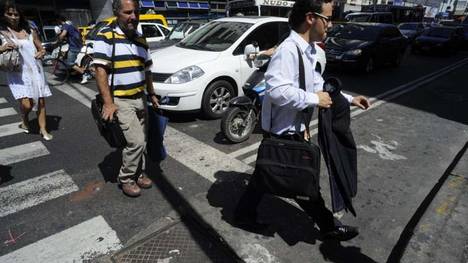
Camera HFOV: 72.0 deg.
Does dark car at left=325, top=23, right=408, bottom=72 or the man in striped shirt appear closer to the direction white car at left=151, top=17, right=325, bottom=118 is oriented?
the man in striped shirt

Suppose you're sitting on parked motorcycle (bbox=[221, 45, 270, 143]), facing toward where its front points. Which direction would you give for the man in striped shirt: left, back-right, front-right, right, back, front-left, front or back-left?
front

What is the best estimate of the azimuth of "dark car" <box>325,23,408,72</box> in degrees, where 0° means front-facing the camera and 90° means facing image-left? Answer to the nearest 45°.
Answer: approximately 45°

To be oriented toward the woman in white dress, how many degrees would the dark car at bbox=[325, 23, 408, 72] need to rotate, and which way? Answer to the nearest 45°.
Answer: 0° — it already faces them

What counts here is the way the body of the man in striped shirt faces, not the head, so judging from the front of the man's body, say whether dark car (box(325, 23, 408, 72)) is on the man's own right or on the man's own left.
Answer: on the man's own left

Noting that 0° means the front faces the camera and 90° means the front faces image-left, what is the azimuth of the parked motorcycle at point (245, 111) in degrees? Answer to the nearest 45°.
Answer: approximately 45°

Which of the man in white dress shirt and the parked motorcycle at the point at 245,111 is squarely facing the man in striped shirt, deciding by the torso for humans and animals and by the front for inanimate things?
the parked motorcycle

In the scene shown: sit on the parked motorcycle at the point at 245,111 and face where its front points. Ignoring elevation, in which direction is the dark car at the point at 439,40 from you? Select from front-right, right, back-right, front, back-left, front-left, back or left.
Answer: back

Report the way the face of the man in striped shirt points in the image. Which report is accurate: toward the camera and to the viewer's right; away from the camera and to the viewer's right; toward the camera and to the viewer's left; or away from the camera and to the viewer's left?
toward the camera and to the viewer's right

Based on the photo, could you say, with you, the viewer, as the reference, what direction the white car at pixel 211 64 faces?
facing the viewer and to the left of the viewer

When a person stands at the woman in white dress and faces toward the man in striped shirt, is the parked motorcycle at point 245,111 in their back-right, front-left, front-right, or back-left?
front-left

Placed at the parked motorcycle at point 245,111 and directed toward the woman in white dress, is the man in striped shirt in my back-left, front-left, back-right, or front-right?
front-left

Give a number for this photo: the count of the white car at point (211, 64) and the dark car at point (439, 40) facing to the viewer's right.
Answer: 0

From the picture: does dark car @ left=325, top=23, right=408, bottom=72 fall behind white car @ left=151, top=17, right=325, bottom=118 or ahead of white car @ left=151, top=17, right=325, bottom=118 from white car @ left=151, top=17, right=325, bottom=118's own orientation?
behind

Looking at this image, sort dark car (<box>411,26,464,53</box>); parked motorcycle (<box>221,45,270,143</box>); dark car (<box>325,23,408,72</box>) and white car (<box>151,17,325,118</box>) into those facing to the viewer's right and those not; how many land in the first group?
0

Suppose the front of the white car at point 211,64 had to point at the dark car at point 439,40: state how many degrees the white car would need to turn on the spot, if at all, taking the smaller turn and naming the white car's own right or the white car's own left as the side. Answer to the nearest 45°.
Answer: approximately 180°
